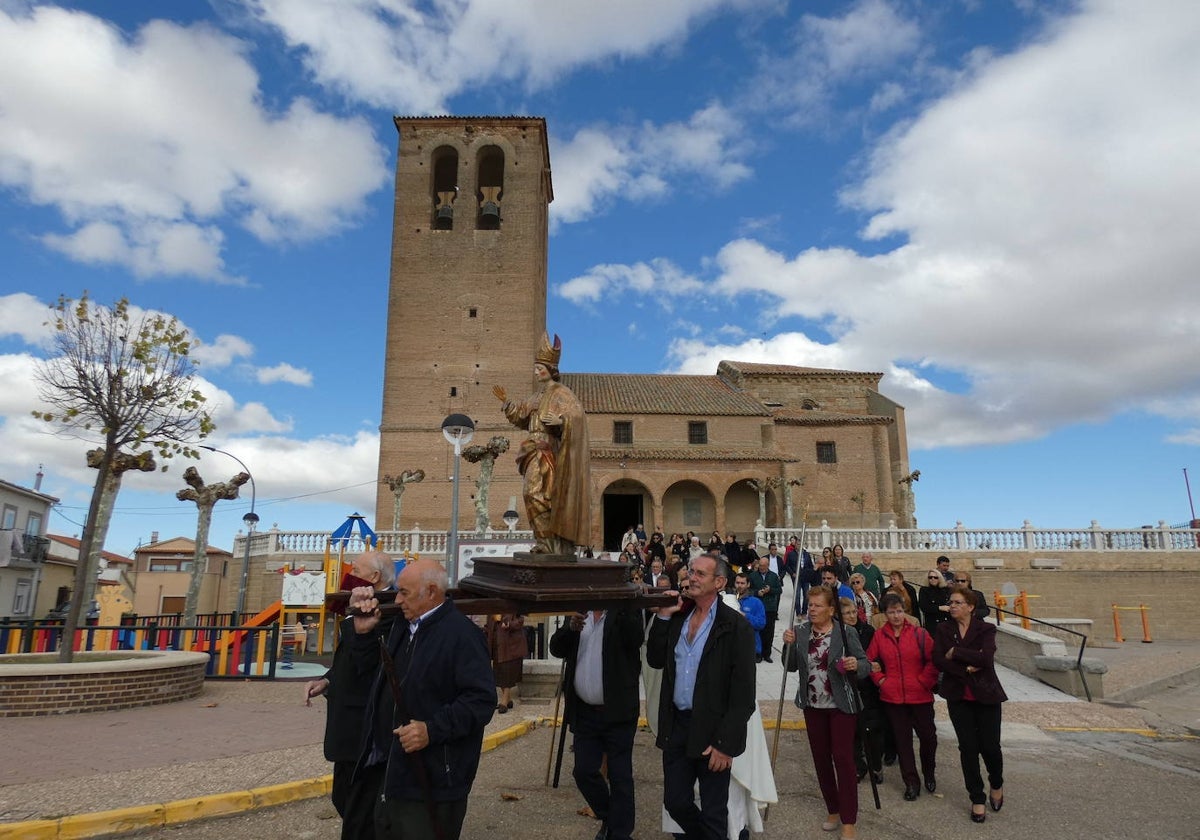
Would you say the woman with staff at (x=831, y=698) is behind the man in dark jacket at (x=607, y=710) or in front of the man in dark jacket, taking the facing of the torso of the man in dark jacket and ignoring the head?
behind

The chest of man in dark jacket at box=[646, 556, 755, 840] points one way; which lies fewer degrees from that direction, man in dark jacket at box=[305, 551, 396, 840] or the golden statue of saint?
the man in dark jacket

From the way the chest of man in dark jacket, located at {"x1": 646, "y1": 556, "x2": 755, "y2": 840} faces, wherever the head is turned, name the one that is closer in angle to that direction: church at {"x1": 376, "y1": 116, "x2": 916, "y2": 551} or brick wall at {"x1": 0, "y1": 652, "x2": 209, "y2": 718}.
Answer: the brick wall

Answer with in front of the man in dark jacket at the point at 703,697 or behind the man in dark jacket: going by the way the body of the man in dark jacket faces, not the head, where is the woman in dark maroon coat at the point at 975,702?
behind

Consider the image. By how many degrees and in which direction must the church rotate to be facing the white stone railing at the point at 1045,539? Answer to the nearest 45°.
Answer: approximately 45° to its left
